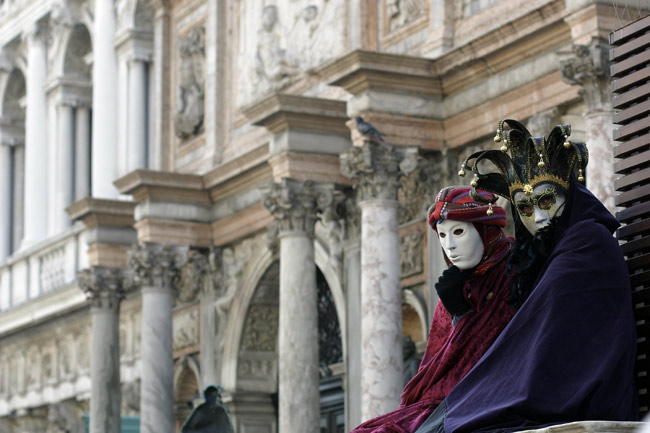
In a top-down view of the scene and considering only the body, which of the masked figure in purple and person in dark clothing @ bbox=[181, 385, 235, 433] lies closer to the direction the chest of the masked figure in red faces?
the masked figure in purple

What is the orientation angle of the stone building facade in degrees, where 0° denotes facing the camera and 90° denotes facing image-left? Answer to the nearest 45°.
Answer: approximately 45°

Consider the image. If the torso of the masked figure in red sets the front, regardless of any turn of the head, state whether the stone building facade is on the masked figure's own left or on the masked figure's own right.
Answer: on the masked figure's own right

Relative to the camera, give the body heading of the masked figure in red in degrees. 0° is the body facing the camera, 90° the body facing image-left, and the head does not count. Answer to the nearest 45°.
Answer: approximately 45°

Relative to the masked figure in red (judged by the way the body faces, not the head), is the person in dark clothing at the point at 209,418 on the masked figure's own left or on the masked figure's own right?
on the masked figure's own right

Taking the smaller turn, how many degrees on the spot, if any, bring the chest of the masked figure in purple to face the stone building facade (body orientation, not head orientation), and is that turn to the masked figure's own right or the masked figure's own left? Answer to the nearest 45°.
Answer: approximately 135° to the masked figure's own right

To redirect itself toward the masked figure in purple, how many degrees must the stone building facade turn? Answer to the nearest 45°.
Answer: approximately 45° to its left

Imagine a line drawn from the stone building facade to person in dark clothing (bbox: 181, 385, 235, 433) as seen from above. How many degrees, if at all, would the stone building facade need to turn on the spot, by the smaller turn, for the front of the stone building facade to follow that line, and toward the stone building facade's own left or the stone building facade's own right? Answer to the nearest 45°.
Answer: approximately 45° to the stone building facade's own right

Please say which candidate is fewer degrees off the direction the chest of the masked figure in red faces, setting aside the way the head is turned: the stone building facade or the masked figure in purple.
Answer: the masked figure in purple

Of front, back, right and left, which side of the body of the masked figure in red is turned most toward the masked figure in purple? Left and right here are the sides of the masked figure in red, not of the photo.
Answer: left

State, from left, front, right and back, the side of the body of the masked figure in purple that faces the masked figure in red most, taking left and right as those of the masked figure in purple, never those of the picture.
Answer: right

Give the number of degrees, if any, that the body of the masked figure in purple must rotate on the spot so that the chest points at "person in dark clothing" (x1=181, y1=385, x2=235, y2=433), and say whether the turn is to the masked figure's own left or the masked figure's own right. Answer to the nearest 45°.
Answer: approximately 135° to the masked figure's own right
